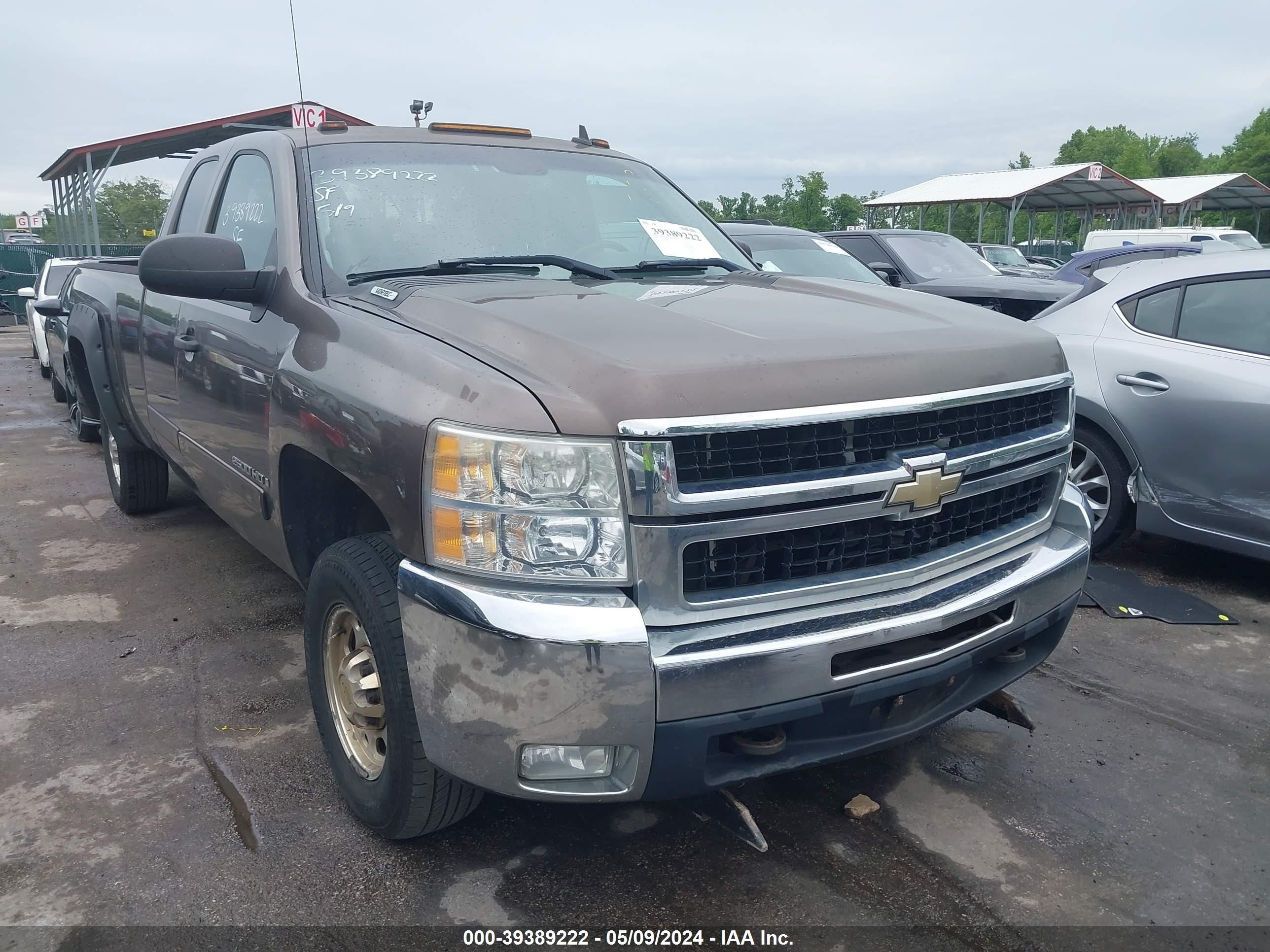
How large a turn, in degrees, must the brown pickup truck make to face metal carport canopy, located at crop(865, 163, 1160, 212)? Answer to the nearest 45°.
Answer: approximately 90° to its left

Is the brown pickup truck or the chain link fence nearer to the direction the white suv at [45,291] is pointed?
the brown pickup truck

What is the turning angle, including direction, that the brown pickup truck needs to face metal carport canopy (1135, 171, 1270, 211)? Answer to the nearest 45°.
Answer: approximately 90° to its left

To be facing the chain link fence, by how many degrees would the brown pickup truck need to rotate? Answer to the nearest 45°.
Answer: approximately 180°

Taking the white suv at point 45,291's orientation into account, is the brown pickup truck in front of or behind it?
in front

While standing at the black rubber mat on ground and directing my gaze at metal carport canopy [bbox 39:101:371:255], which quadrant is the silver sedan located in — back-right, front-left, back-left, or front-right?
front-right

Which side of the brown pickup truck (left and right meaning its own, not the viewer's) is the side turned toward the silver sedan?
left

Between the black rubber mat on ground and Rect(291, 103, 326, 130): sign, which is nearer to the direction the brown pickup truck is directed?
the black rubber mat on ground

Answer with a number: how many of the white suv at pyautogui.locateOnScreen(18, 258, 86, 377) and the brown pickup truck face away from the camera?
0

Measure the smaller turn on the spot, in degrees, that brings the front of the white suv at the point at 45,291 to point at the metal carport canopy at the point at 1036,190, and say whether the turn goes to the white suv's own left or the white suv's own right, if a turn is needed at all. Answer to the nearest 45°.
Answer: approximately 90° to the white suv's own left

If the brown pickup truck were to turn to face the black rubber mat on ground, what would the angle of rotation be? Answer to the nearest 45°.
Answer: approximately 90° to its left

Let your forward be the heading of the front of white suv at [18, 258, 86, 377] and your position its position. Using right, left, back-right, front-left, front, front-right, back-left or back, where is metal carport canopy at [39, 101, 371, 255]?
back

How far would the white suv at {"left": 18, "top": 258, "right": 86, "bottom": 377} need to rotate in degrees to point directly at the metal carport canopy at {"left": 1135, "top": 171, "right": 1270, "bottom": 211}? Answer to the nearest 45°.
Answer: approximately 90° to its left

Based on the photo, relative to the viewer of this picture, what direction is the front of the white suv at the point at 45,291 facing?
facing the viewer

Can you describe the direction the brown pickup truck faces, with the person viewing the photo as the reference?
facing the viewer and to the right of the viewer
